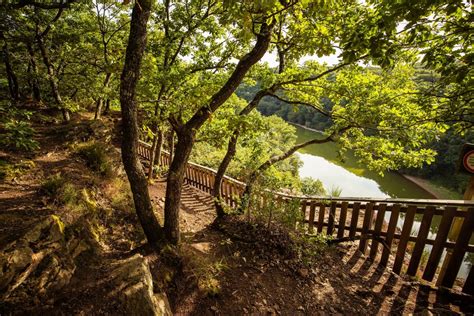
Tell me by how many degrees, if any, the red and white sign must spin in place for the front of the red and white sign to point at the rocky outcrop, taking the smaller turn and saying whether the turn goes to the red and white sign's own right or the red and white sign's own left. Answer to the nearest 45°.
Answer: approximately 45° to the red and white sign's own right

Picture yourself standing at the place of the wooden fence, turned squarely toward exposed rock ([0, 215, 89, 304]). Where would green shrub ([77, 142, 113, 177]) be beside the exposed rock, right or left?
right

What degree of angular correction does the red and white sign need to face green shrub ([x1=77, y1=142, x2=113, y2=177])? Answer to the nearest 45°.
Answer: approximately 45° to its right

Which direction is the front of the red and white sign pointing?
toward the camera

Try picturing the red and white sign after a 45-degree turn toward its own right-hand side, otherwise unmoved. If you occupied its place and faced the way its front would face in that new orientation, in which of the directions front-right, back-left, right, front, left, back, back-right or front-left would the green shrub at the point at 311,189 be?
right

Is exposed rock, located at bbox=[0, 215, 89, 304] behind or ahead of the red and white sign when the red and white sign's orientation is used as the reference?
ahead

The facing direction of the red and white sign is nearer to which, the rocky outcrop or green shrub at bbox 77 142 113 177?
the rocky outcrop

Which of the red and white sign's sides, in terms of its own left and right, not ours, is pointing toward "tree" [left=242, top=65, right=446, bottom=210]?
right

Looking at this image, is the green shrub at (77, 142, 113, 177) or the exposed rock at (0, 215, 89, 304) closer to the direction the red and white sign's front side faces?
the exposed rock
